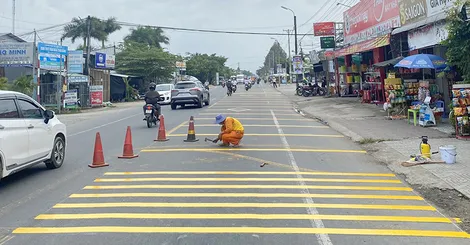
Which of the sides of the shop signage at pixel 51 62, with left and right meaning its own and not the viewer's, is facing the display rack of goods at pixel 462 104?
front

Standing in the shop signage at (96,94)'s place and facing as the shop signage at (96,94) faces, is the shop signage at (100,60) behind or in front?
behind

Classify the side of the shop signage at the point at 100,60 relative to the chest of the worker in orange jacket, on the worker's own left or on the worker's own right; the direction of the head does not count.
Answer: on the worker's own right

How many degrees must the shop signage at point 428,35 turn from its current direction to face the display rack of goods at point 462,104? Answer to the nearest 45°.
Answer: approximately 45° to its left

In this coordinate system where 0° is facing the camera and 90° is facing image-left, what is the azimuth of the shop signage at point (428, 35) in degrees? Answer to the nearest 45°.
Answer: approximately 45°
